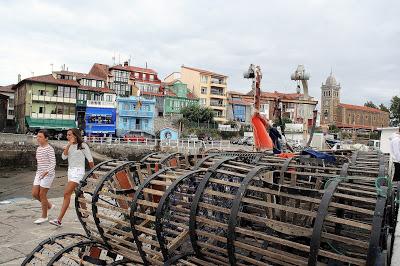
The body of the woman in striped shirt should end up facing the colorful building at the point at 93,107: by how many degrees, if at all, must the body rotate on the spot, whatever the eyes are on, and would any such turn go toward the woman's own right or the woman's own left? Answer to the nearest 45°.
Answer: approximately 135° to the woman's own right

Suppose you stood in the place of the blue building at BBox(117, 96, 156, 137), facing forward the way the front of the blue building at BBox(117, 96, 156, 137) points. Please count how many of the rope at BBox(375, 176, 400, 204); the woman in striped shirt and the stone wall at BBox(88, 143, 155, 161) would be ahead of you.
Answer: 3

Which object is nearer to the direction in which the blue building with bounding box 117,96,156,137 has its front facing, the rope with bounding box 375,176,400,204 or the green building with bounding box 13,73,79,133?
the rope

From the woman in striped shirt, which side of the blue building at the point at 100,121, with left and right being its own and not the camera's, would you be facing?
front

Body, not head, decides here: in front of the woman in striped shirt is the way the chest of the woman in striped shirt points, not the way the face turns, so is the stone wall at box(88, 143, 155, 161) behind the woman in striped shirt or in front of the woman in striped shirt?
behind

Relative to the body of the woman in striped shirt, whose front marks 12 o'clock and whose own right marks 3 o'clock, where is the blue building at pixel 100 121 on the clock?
The blue building is roughly at 5 o'clock from the woman in striped shirt.

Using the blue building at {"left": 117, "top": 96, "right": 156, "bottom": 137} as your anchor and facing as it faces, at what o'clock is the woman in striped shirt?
The woman in striped shirt is roughly at 12 o'clock from the blue building.

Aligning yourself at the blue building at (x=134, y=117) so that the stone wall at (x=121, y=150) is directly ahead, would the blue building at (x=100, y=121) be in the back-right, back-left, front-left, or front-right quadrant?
front-right

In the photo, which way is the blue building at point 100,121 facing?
toward the camera

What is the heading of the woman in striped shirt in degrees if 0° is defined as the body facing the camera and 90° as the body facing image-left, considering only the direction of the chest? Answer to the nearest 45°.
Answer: approximately 45°

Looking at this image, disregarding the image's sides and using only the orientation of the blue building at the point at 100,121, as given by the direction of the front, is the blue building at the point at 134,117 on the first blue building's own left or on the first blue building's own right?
on the first blue building's own left

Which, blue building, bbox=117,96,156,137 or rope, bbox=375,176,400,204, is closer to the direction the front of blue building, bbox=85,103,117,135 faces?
the rope

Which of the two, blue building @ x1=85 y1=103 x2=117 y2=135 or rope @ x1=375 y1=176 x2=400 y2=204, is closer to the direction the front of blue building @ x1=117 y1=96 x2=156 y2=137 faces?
the rope

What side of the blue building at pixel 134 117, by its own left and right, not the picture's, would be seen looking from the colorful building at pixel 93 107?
right

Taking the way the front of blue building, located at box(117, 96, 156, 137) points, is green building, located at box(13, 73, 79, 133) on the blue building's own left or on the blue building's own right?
on the blue building's own right

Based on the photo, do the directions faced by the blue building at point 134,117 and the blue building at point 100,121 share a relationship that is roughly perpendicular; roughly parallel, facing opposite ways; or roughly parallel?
roughly parallel

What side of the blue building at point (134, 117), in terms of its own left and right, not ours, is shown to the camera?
front
